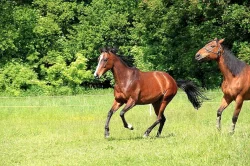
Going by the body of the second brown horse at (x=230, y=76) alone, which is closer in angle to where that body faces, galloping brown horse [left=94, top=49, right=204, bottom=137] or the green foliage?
the galloping brown horse

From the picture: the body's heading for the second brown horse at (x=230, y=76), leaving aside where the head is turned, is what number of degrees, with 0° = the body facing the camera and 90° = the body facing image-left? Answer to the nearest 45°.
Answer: approximately 45°

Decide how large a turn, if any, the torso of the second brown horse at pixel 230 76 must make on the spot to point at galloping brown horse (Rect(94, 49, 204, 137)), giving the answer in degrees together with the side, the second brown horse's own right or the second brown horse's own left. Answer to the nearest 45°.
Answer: approximately 45° to the second brown horse's own right

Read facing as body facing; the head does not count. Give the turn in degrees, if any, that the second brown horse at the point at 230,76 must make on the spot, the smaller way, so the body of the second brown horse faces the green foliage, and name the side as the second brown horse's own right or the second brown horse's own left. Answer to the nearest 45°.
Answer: approximately 90° to the second brown horse's own right
